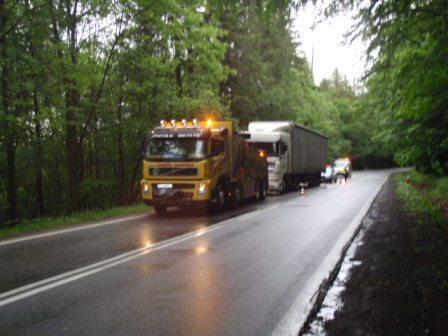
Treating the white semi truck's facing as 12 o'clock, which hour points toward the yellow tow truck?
The yellow tow truck is roughly at 11 o'clock from the white semi truck.

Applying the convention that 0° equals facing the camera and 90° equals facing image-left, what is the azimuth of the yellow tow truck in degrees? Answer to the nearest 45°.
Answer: approximately 45°

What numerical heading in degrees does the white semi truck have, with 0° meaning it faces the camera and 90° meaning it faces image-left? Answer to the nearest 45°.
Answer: approximately 45°

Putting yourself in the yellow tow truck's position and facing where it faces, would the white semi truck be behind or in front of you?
behind
